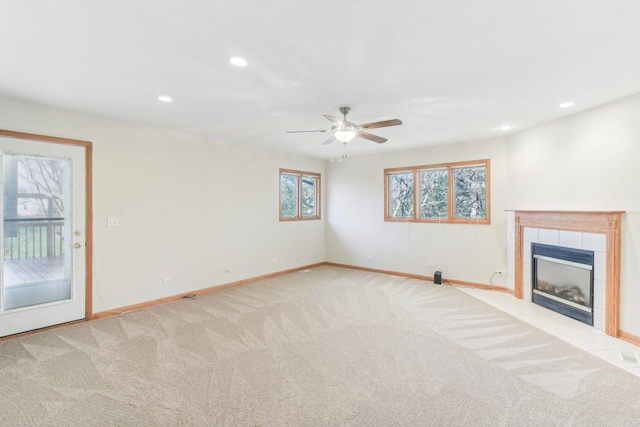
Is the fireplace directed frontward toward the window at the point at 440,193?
no

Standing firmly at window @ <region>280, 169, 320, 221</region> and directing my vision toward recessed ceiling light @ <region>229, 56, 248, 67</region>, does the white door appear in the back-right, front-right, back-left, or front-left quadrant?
front-right

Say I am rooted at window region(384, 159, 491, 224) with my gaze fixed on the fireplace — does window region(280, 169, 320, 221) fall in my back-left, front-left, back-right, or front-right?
back-right

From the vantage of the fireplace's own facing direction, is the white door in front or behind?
in front

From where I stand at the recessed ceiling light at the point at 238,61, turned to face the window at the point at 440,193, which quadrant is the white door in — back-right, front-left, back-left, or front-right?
back-left

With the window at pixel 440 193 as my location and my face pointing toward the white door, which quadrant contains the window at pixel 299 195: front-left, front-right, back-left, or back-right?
front-right

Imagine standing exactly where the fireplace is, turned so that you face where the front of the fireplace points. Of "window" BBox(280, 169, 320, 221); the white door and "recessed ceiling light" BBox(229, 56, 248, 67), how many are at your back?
0

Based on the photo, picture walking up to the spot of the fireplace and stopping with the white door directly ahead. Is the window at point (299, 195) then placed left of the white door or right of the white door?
right

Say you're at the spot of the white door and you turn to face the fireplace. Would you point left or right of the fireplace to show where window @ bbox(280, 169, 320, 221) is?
left

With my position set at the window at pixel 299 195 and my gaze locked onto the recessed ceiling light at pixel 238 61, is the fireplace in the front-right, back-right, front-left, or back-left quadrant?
front-left

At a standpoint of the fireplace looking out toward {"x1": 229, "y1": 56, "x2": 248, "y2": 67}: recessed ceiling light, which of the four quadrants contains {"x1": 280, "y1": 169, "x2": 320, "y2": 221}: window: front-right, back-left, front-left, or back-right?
front-right

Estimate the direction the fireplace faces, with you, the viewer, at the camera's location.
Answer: facing the viewer and to the left of the viewer

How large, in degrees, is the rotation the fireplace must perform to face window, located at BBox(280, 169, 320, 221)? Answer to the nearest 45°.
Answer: approximately 45° to its right

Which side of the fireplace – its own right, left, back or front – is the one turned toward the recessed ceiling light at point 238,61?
front

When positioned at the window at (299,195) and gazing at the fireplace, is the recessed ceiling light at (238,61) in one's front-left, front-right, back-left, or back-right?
front-right
